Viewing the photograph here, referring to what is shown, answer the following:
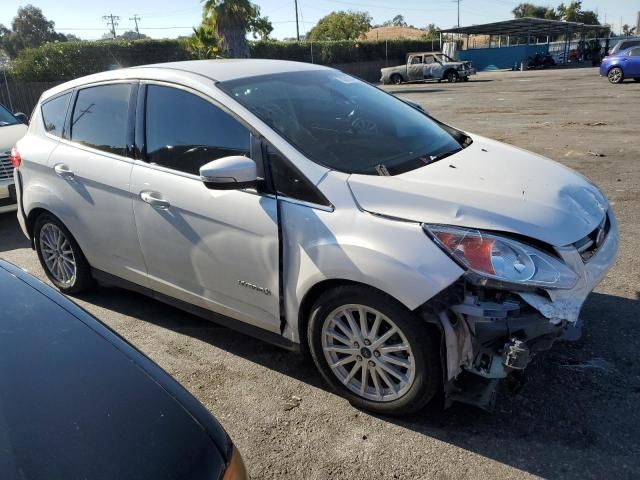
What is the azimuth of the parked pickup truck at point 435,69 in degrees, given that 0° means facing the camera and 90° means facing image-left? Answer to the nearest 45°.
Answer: approximately 315°

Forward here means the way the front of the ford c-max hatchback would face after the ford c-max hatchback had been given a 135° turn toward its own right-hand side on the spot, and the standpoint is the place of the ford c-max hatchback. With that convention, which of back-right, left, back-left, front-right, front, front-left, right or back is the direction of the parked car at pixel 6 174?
front-right

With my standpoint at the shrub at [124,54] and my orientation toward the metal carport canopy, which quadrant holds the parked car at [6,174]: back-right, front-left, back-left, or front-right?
back-right

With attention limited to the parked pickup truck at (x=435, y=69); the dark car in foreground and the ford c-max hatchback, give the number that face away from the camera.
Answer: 0

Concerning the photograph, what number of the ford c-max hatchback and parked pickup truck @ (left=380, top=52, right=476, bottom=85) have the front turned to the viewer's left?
0

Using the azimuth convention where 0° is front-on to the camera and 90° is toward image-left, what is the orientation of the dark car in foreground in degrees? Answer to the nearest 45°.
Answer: approximately 315°

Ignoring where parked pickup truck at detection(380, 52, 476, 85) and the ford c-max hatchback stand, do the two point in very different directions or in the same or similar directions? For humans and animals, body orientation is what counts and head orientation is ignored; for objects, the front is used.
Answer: same or similar directions

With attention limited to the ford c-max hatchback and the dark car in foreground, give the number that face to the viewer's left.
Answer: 0

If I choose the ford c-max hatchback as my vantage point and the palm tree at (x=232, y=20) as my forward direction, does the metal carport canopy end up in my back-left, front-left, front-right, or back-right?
front-right

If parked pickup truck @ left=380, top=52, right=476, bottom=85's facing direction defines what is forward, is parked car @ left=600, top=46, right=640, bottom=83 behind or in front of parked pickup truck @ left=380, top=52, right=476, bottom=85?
in front

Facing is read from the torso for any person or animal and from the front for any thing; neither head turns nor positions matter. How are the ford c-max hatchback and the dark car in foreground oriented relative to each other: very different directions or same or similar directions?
same or similar directions

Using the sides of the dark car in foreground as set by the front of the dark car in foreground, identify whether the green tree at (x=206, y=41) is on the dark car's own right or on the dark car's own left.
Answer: on the dark car's own left

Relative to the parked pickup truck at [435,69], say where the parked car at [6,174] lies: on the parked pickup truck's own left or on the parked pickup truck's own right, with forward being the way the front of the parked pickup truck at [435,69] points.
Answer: on the parked pickup truck's own right

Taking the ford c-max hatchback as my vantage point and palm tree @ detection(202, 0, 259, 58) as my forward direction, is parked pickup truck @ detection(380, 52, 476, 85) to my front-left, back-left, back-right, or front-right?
front-right

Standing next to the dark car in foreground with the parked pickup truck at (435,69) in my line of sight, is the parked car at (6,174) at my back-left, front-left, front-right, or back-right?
front-left

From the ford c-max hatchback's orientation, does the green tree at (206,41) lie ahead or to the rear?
to the rear

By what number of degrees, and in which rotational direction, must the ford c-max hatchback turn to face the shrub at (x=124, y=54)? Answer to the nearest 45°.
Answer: approximately 135° to its left
